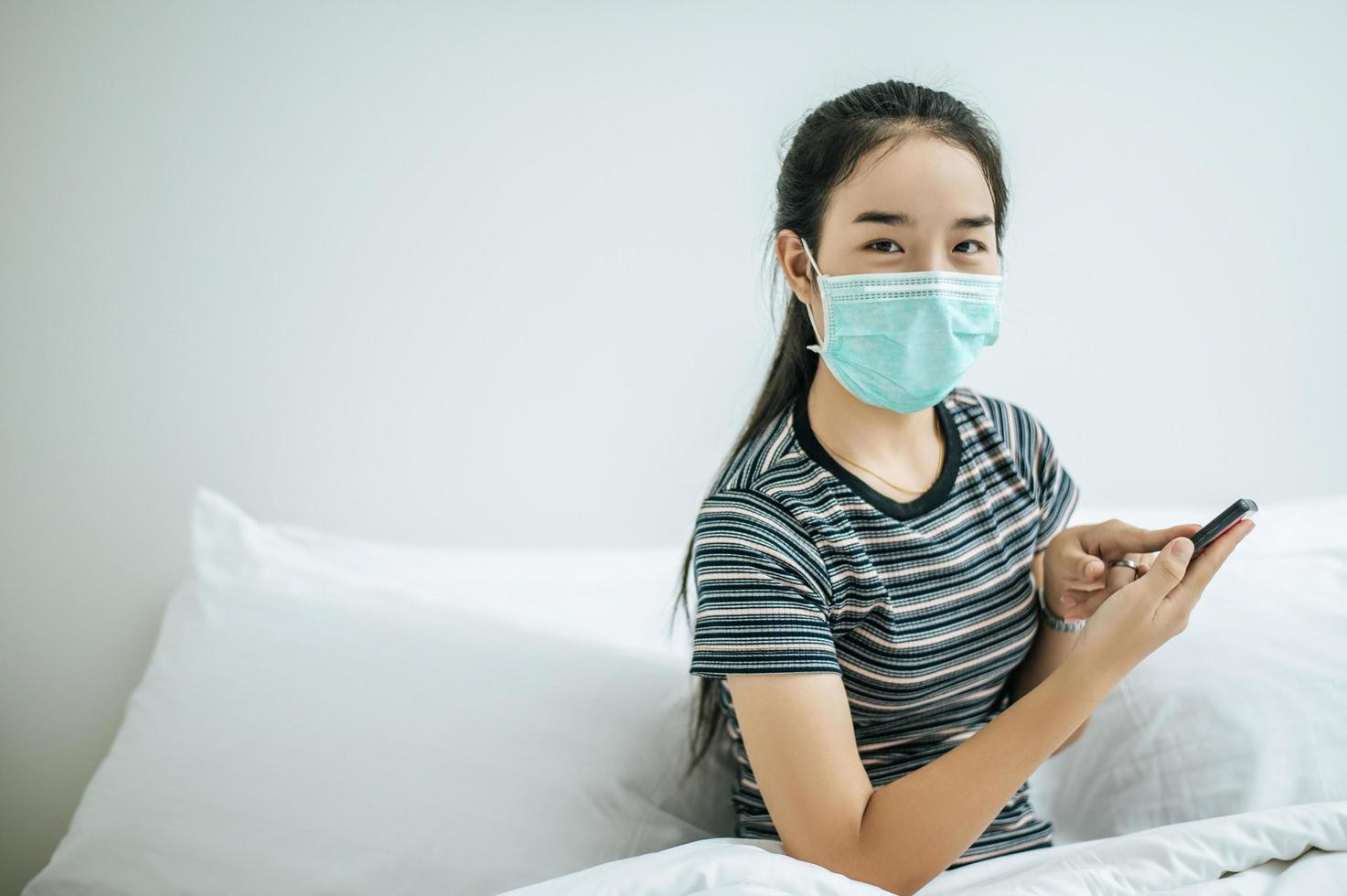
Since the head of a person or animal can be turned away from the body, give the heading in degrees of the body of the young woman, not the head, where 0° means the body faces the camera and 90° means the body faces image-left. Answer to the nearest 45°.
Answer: approximately 315°
